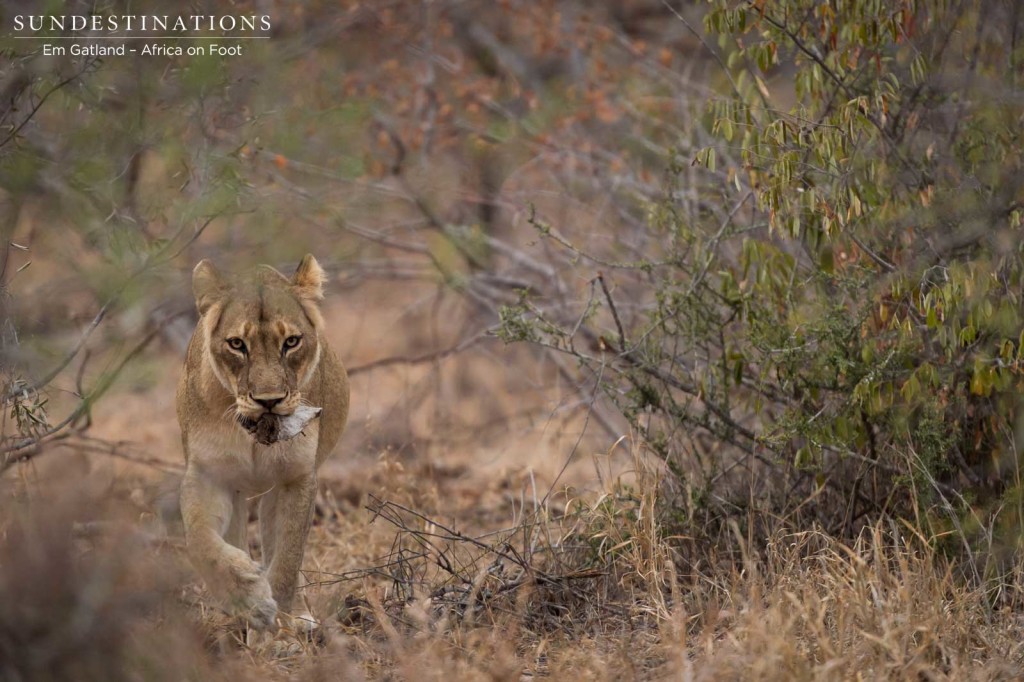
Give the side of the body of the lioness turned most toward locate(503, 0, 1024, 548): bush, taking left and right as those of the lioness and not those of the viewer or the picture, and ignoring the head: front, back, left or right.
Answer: left

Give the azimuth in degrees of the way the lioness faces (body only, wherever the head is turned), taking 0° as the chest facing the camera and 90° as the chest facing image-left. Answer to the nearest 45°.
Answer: approximately 0°
